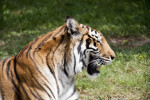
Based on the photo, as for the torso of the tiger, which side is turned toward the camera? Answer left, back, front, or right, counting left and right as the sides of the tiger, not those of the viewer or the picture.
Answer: right
